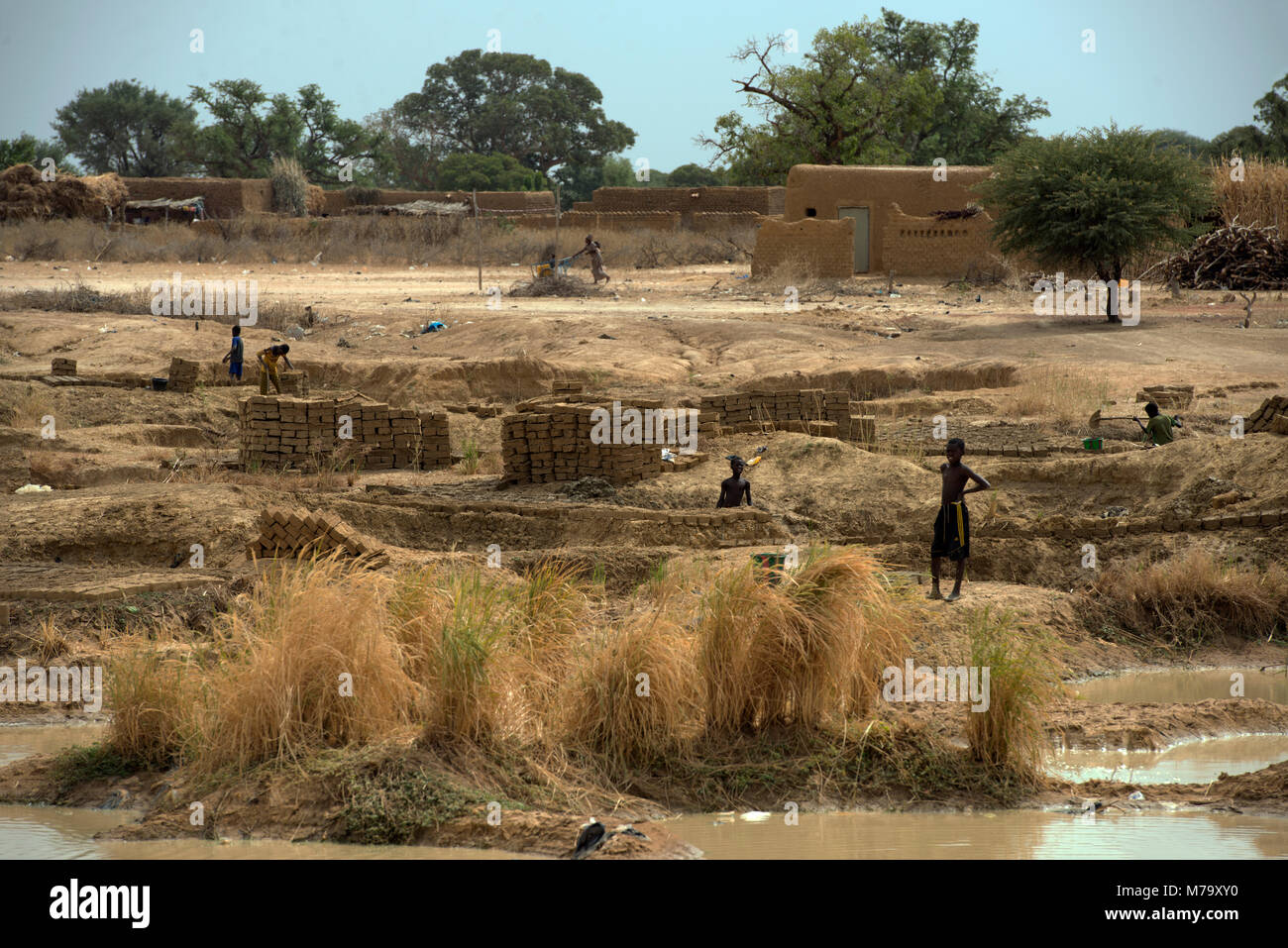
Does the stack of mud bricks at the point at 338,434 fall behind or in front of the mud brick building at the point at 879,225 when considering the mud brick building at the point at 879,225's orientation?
in front

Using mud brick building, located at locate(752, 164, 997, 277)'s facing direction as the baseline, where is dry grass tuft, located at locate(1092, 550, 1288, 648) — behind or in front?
in front

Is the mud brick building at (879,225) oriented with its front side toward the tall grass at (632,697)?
yes

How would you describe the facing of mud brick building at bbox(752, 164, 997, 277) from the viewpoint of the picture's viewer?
facing the viewer

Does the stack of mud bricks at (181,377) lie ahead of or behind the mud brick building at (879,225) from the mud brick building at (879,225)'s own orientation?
ahead

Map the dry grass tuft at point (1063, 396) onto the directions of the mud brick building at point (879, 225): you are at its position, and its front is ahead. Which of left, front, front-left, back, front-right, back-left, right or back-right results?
front

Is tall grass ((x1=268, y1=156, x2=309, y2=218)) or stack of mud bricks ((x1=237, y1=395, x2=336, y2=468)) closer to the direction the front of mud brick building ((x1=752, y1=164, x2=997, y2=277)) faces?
the stack of mud bricks

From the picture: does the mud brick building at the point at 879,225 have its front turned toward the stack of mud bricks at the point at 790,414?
yes

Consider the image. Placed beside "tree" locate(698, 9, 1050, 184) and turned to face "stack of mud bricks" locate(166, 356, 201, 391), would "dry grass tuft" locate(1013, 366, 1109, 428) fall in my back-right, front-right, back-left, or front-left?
front-left

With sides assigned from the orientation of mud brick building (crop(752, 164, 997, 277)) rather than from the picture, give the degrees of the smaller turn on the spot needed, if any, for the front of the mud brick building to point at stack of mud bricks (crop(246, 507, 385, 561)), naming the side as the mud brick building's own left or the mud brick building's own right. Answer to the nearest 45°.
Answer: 0° — it already faces it

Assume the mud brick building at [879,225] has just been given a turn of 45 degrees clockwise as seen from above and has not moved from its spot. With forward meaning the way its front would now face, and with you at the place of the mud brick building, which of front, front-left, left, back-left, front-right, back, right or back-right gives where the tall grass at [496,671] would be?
front-left

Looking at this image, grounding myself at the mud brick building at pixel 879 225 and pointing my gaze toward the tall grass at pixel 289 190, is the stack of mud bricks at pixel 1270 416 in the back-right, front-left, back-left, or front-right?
back-left

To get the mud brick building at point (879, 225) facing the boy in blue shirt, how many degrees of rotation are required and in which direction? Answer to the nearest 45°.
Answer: approximately 45° to its right

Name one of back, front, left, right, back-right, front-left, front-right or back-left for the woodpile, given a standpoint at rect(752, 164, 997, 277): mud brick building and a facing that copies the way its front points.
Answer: left
